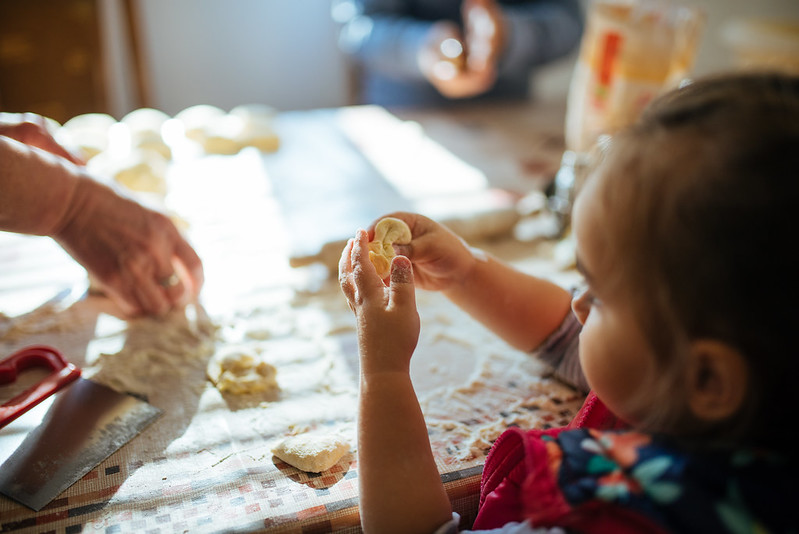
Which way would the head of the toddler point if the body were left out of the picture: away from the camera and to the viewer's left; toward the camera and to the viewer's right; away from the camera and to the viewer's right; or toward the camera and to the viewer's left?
away from the camera and to the viewer's left

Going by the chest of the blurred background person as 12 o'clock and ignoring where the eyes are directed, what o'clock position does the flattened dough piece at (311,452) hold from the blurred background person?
The flattened dough piece is roughly at 12 o'clock from the blurred background person.

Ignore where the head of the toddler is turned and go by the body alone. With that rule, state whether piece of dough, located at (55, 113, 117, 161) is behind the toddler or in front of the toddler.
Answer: in front

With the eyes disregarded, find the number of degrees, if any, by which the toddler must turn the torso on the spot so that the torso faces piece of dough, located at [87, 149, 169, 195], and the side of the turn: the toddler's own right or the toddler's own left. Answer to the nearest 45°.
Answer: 0° — they already face it

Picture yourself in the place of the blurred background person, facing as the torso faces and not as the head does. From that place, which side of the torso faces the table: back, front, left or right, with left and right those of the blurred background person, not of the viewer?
front

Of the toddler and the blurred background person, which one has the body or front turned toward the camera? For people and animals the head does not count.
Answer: the blurred background person

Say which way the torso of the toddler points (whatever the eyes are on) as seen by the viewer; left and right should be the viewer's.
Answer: facing away from the viewer and to the left of the viewer

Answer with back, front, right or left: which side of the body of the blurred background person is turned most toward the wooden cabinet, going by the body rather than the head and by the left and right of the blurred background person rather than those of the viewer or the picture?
right

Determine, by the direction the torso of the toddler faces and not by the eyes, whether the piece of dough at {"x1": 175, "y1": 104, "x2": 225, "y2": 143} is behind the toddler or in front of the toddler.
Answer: in front

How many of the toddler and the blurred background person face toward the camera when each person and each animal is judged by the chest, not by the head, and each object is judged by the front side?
1

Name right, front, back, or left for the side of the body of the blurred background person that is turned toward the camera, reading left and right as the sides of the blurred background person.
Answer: front

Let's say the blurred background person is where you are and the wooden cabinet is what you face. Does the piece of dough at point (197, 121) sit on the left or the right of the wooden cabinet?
left
